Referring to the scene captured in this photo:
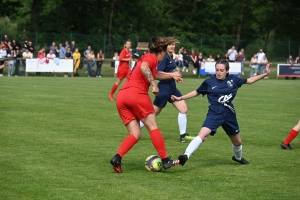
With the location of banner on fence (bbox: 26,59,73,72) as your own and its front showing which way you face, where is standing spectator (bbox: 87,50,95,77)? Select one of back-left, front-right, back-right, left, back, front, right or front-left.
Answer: back-left

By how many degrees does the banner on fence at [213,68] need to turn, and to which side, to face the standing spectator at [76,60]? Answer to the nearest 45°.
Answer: approximately 90° to its right

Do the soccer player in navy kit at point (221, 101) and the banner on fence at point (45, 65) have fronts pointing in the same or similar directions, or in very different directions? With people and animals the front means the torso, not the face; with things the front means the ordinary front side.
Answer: same or similar directions

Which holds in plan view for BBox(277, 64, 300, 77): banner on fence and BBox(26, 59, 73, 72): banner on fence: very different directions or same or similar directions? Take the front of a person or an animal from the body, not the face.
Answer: same or similar directions

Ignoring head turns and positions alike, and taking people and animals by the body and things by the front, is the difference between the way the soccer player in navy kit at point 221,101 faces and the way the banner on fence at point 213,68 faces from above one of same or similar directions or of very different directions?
same or similar directions

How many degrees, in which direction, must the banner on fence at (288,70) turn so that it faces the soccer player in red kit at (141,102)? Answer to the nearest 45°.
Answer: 0° — it already faces them

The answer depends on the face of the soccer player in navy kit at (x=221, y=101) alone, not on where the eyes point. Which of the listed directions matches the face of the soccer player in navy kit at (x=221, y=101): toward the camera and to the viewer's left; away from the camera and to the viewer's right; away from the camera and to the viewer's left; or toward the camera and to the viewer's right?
toward the camera and to the viewer's left

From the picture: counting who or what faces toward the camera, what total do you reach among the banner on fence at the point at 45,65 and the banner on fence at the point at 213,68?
2

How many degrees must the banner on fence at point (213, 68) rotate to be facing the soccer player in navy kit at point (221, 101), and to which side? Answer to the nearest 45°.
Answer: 0° — it already faces them

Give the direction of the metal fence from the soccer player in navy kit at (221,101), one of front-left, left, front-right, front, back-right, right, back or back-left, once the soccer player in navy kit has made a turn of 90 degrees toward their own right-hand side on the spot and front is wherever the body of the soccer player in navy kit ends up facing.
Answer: right

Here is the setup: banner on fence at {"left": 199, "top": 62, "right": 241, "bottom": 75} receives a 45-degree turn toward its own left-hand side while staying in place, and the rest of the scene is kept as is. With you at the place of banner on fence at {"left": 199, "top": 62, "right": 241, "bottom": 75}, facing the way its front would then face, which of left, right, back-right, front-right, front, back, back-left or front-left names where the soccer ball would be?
front-right

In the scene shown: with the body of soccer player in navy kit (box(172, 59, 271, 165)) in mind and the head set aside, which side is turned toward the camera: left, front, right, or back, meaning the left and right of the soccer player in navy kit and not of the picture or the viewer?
front

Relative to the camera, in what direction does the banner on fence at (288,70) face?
facing the viewer
